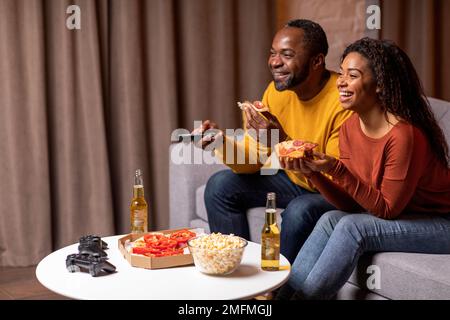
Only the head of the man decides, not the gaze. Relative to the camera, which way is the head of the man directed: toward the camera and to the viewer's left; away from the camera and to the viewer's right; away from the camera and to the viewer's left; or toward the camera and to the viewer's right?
toward the camera and to the viewer's left

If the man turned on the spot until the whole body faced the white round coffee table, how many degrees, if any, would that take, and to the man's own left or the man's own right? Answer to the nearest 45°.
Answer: approximately 45° to the man's own left

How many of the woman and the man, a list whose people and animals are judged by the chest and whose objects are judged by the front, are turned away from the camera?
0

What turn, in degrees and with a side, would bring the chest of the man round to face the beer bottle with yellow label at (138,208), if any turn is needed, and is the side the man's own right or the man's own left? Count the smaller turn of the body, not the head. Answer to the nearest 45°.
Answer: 0° — they already face it

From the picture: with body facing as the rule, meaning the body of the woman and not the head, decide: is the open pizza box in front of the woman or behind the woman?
in front

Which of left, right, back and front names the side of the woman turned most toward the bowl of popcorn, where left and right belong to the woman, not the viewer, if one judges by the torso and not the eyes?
front

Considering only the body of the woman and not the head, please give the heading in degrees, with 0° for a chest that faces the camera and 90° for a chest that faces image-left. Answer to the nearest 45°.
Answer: approximately 45°

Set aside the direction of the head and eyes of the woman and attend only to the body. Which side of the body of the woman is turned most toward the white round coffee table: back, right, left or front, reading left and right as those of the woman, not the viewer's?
front

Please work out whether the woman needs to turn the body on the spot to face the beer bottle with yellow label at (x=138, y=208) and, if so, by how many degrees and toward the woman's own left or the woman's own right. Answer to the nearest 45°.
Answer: approximately 45° to the woman's own right

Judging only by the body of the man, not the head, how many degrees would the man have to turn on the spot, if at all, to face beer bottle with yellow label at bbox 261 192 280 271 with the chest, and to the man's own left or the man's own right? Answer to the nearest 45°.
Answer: approximately 45° to the man's own left

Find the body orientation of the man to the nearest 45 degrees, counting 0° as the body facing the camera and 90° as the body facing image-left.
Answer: approximately 45°

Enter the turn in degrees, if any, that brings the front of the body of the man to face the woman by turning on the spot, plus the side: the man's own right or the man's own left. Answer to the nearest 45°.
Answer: approximately 90° to the man's own left
